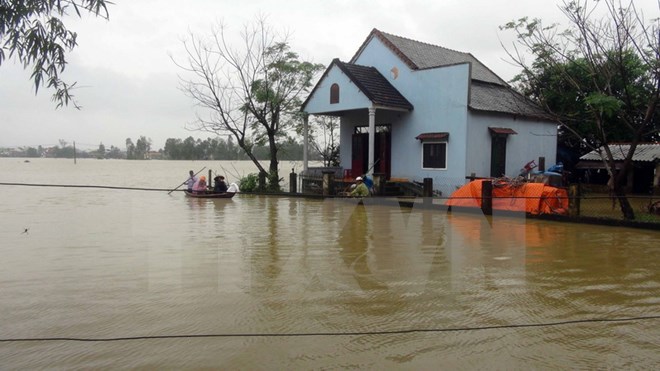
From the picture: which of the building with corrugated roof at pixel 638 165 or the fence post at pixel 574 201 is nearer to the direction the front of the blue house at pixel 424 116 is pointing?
the fence post

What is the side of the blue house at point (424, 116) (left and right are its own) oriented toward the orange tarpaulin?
left

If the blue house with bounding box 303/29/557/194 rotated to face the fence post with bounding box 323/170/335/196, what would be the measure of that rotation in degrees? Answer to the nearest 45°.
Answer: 0° — it already faces it

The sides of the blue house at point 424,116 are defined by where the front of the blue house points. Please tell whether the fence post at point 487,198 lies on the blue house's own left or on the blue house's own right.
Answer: on the blue house's own left

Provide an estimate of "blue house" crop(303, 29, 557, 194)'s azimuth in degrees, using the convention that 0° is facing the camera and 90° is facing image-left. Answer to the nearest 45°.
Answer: approximately 45°
